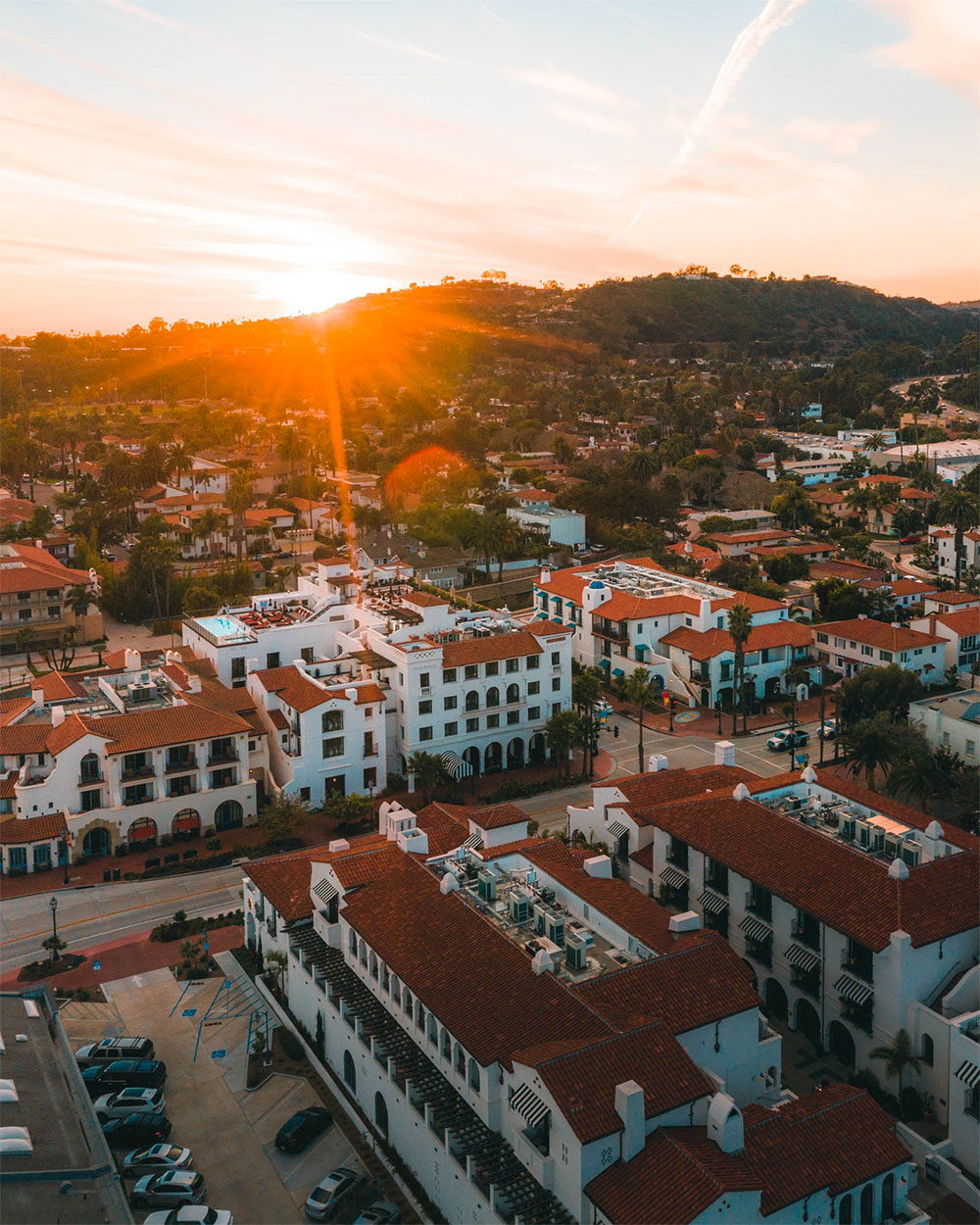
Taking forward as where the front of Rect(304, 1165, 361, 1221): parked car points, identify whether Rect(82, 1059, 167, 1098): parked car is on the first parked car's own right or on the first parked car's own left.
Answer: on the first parked car's own left

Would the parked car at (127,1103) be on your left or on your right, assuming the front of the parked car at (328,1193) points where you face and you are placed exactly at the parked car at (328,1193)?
on your left

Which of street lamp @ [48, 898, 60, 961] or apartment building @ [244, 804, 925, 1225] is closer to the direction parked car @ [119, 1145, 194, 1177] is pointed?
the street lamp

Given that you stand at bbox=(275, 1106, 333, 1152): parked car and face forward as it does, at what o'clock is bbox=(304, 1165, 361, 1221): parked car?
bbox=(304, 1165, 361, 1221): parked car is roughly at 4 o'clock from bbox=(275, 1106, 333, 1152): parked car.

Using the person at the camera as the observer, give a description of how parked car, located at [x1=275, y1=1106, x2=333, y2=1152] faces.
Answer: facing away from the viewer and to the right of the viewer

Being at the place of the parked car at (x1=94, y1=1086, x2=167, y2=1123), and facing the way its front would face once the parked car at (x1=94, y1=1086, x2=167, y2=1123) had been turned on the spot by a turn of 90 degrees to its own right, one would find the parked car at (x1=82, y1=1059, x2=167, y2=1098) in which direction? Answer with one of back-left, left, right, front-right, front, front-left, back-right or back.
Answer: front

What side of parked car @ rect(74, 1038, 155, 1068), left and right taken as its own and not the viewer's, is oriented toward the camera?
left

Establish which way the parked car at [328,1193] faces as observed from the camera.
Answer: facing away from the viewer and to the right of the viewer

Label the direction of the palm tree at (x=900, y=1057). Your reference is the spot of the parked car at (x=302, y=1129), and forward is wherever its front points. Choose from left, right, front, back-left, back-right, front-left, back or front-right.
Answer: front-right

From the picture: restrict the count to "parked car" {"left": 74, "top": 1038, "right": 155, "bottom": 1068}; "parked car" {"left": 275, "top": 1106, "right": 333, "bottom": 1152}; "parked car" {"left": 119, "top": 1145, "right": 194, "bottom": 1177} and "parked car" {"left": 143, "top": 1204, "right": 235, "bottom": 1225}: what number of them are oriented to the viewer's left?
3

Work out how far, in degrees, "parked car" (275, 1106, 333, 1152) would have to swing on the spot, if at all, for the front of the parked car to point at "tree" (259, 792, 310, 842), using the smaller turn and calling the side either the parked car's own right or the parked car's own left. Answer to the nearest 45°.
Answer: approximately 45° to the parked car's own left

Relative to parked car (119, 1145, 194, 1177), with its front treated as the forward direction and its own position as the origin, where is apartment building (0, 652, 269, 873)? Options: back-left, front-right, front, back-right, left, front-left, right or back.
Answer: right

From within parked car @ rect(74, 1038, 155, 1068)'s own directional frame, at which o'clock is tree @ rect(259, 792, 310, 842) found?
The tree is roughly at 4 o'clock from the parked car.

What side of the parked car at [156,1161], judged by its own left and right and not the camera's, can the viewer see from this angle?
left

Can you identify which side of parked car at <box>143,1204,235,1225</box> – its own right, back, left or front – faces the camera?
left

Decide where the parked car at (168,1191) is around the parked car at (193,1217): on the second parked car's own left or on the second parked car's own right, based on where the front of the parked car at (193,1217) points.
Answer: on the second parked car's own right

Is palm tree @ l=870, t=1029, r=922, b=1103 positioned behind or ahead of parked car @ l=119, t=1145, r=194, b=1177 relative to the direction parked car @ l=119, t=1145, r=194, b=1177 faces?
behind

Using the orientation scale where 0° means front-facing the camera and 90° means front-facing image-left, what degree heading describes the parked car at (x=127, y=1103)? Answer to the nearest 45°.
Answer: approximately 90°

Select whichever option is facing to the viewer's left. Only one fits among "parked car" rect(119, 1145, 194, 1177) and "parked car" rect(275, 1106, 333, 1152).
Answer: "parked car" rect(119, 1145, 194, 1177)

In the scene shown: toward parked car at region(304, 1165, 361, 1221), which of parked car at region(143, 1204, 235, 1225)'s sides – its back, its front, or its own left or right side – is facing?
back
